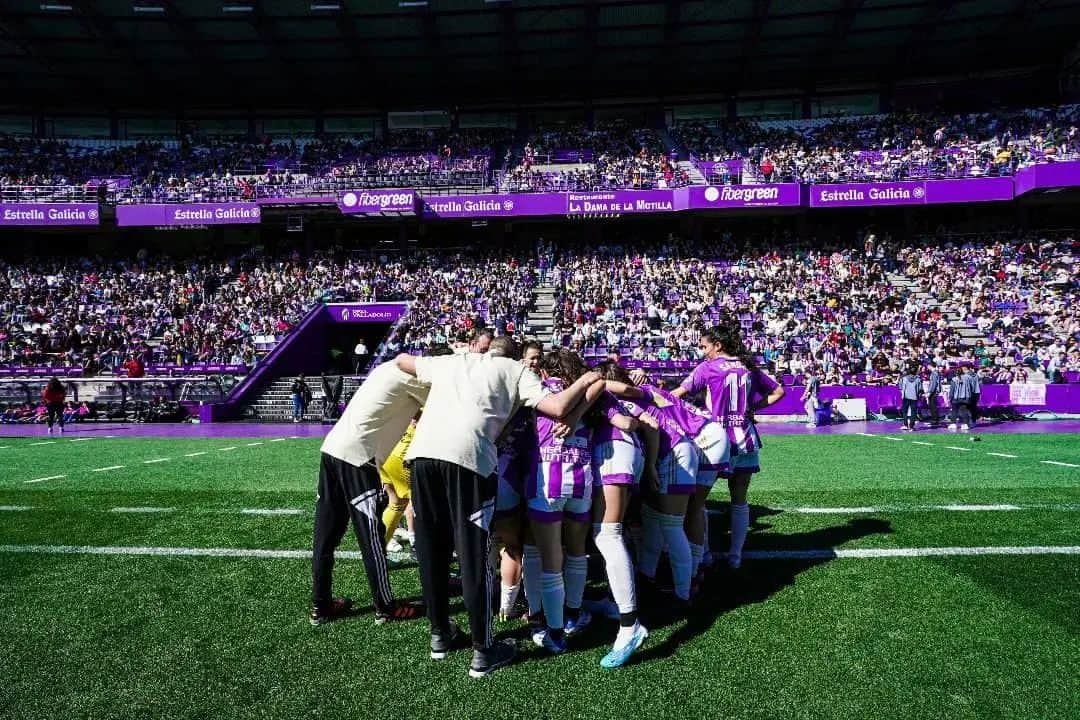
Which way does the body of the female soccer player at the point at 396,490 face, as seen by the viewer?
to the viewer's right

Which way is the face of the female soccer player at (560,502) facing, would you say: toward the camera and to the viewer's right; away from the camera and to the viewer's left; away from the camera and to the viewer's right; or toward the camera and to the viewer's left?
away from the camera and to the viewer's left

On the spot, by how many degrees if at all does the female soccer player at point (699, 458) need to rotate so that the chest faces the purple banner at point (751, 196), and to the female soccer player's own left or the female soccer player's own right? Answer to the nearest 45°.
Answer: approximately 90° to the female soccer player's own right

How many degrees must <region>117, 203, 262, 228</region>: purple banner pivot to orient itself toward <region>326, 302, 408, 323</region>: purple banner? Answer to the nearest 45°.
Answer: approximately 45° to its left

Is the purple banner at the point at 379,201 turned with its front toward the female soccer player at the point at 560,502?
yes

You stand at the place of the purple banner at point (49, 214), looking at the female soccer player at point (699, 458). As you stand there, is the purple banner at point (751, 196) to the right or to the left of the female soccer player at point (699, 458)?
left

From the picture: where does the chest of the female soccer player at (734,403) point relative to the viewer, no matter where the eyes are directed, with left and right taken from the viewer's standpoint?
facing away from the viewer and to the left of the viewer

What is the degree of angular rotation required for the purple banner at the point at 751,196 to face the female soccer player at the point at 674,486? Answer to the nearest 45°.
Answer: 0° — it already faces them

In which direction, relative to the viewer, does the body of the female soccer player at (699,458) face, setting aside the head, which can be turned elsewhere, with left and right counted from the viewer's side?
facing to the left of the viewer
